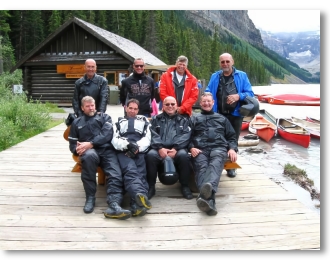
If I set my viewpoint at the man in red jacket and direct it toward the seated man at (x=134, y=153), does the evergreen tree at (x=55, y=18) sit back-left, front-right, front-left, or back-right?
back-right

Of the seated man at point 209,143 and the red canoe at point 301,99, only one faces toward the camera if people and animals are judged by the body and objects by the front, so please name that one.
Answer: the seated man

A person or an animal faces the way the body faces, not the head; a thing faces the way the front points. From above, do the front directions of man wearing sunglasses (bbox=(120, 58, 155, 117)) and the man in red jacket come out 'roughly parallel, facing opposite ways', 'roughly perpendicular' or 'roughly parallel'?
roughly parallel

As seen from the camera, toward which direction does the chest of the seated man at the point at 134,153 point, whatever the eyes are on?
toward the camera

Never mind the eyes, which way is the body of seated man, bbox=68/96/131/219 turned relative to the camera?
toward the camera

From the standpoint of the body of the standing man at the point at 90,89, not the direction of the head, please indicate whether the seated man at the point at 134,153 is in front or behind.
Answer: in front

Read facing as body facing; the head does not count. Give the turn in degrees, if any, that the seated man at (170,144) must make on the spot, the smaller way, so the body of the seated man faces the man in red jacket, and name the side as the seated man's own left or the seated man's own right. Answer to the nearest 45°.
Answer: approximately 180°
